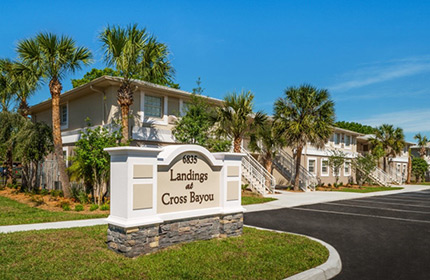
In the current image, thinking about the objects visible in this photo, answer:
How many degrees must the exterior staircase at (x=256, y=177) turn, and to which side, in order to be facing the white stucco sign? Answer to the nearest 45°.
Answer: approximately 45° to its right

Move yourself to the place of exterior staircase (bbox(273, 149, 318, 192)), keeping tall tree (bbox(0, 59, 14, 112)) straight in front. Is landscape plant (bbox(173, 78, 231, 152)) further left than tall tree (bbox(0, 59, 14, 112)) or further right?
left

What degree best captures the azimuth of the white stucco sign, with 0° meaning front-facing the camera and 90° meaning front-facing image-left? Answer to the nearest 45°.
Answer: approximately 315°

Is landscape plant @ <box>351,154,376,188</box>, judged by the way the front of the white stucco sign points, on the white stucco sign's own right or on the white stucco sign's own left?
on the white stucco sign's own left

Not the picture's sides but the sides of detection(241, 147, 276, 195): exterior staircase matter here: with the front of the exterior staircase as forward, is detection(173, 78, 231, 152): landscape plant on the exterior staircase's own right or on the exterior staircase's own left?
on the exterior staircase's own right

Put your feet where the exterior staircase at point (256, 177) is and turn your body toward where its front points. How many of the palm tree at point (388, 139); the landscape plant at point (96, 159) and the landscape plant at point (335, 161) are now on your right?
1

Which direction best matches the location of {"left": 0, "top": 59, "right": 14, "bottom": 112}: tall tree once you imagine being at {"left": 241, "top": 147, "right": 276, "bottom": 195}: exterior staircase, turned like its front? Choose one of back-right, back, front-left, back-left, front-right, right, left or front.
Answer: back-right

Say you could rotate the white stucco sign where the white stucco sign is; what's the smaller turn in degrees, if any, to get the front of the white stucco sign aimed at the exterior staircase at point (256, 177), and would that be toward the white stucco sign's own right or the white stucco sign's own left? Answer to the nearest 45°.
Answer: approximately 135° to the white stucco sign's own left

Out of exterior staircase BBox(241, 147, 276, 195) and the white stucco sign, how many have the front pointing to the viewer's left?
0

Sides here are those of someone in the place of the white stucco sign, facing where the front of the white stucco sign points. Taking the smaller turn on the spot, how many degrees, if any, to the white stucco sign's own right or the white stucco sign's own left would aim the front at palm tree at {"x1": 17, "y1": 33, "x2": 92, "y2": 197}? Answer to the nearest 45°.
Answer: approximately 180°

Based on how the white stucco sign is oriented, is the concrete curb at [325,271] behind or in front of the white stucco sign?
in front
